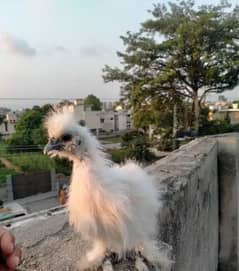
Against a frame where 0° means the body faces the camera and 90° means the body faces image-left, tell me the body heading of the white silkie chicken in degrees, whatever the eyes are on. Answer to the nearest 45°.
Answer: approximately 45°

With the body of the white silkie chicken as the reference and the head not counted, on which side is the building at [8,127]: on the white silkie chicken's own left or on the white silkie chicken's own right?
on the white silkie chicken's own right

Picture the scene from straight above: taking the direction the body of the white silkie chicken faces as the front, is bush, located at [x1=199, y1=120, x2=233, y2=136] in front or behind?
behind

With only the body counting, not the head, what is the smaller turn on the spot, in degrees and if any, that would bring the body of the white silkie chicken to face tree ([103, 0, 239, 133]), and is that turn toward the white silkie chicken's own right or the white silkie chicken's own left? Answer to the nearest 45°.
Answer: approximately 135° to the white silkie chicken's own right

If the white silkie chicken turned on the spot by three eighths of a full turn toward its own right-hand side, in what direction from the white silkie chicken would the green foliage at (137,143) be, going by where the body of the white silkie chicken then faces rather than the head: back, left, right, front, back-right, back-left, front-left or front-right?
front
